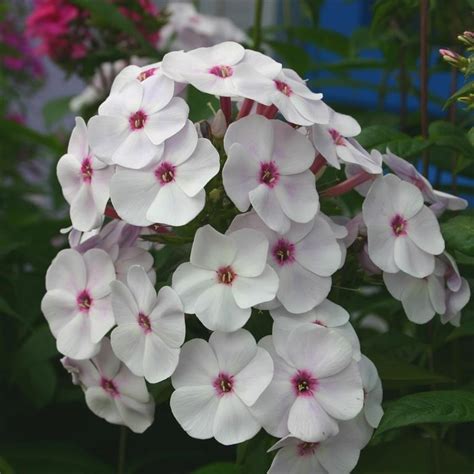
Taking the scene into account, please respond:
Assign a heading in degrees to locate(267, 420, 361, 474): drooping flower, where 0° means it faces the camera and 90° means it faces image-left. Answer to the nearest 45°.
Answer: approximately 0°

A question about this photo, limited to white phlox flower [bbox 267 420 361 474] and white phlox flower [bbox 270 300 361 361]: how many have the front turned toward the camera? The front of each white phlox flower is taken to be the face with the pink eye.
2

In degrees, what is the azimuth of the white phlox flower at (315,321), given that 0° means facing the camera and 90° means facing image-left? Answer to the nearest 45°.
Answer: approximately 0°
